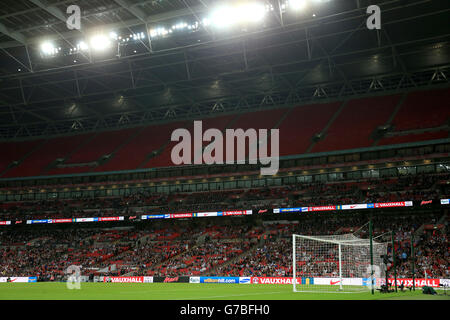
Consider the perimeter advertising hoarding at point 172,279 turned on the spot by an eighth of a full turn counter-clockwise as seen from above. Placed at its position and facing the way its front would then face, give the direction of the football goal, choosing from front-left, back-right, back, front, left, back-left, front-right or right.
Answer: front

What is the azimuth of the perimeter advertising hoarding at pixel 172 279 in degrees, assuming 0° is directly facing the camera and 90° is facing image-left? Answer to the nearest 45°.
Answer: approximately 0°

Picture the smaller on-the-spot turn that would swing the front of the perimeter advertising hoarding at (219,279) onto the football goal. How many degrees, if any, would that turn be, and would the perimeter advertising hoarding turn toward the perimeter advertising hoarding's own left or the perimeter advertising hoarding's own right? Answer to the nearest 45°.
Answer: approximately 45° to the perimeter advertising hoarding's own left

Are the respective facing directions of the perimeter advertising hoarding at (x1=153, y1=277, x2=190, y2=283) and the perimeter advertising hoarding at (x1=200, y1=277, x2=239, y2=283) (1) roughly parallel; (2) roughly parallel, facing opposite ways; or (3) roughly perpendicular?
roughly parallel

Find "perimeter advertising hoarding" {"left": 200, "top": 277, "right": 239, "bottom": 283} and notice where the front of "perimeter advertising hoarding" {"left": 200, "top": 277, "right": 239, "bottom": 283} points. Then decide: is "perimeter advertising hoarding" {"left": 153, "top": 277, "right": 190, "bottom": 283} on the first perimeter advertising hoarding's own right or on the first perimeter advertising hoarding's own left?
on the first perimeter advertising hoarding's own right

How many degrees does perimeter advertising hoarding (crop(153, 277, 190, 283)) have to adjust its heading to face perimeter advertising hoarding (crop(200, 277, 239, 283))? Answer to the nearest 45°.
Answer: approximately 45° to its left

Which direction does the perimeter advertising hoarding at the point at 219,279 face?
toward the camera

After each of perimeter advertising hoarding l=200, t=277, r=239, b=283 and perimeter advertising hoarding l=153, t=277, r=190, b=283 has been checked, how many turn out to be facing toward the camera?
2
